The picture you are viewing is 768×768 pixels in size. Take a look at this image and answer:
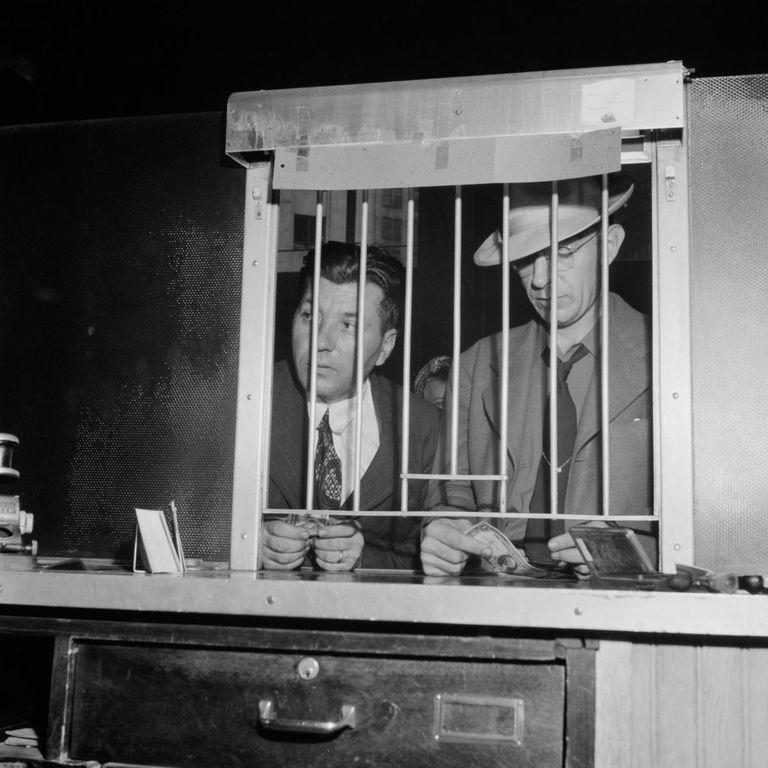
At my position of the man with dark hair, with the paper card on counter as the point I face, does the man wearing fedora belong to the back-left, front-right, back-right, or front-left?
back-left

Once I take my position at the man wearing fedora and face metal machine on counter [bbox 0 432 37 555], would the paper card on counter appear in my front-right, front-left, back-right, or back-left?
front-left

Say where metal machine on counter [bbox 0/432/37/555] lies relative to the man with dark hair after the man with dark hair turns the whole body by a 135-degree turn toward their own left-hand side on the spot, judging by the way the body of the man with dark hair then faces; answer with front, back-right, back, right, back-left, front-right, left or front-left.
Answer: back

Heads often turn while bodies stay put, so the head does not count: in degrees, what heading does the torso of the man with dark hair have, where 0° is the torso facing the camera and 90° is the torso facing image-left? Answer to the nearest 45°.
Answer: approximately 45°
